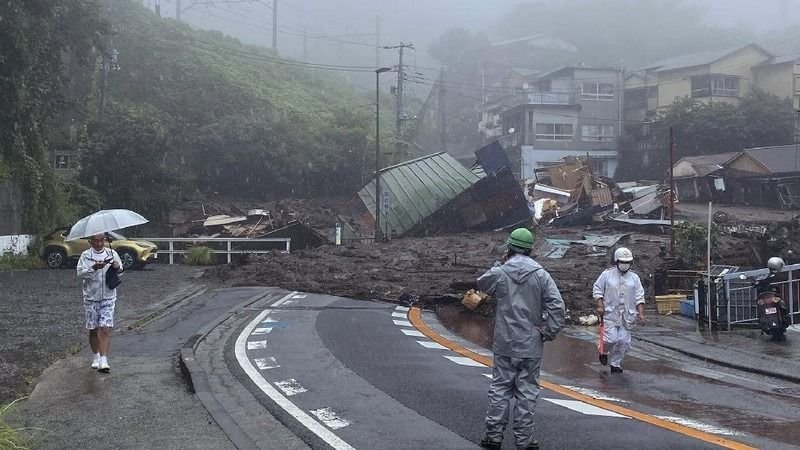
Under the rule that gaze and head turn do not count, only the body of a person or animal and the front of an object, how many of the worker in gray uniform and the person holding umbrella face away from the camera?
1

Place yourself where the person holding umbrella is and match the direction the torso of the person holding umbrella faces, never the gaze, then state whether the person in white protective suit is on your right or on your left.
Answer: on your left

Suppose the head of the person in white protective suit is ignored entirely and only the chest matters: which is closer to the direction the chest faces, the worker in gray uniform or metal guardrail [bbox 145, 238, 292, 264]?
the worker in gray uniform

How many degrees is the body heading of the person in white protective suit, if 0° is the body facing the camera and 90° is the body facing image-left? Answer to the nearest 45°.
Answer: approximately 0°

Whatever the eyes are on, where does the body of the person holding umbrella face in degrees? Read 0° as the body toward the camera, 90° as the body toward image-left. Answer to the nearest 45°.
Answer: approximately 0°

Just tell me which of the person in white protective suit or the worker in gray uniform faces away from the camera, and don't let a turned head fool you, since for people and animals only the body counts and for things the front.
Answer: the worker in gray uniform

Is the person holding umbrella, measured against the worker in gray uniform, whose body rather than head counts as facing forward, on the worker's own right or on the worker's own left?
on the worker's own left

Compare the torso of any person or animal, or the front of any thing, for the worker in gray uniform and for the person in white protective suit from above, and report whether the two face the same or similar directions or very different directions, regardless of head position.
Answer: very different directions

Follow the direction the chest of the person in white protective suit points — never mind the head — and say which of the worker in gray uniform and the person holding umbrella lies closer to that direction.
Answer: the worker in gray uniform

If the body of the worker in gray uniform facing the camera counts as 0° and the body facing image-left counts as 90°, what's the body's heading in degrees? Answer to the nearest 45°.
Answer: approximately 180°
